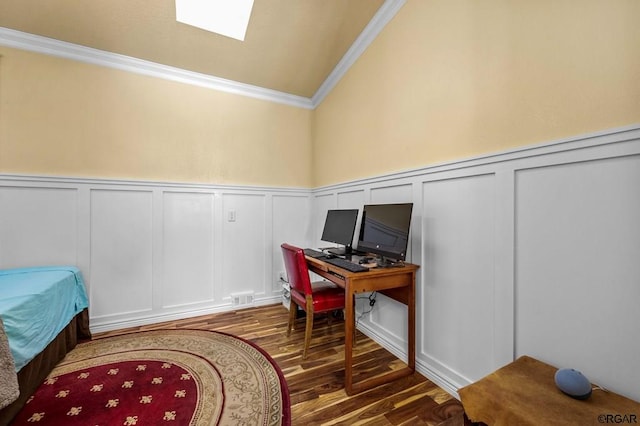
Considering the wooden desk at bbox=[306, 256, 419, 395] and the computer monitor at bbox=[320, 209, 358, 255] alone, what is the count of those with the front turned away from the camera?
0

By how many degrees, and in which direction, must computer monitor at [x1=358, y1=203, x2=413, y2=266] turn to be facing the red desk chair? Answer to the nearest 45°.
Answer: approximately 45° to its right

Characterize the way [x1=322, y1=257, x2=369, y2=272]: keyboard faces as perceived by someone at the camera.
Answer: facing the viewer and to the left of the viewer

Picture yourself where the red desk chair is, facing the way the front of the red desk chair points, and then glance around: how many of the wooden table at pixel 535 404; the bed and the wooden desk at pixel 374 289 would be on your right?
2

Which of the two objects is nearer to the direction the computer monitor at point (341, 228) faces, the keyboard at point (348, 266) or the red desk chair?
the red desk chair

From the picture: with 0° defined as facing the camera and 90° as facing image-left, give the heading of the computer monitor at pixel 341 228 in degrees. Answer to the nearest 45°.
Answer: approximately 45°

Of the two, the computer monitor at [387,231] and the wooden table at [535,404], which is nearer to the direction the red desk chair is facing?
the computer monitor

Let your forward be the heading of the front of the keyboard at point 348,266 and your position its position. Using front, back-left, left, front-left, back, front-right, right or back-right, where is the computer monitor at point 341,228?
back-right

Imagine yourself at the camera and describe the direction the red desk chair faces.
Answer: facing away from the viewer and to the right of the viewer

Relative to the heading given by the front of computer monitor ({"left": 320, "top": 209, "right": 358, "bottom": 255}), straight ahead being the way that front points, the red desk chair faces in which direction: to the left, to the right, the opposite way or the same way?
the opposite way

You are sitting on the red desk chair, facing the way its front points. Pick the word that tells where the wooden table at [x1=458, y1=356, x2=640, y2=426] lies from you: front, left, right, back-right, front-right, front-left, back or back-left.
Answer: right

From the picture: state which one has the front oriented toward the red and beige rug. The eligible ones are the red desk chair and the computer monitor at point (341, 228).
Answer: the computer monitor

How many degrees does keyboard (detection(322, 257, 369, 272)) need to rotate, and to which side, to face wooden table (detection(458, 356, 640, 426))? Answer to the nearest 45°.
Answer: approximately 90° to its left
